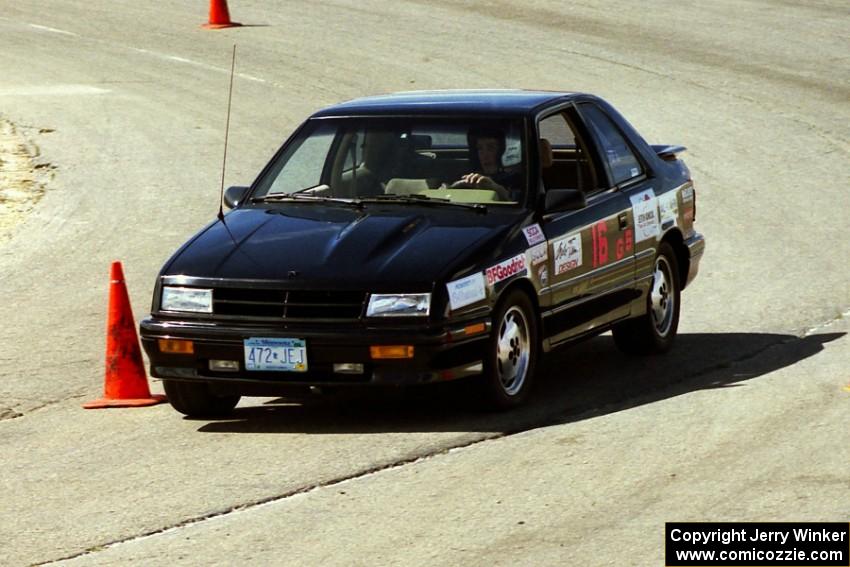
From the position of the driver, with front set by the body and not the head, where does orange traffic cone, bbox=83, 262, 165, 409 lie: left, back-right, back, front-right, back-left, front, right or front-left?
front-right

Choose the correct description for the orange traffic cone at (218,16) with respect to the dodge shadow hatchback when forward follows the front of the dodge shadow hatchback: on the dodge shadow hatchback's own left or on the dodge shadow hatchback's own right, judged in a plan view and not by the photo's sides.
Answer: on the dodge shadow hatchback's own right

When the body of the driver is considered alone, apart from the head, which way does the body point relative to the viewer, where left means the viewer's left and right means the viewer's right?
facing the viewer and to the left of the viewer

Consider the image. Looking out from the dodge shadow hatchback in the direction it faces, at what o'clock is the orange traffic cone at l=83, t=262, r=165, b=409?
The orange traffic cone is roughly at 2 o'clock from the dodge shadow hatchback.

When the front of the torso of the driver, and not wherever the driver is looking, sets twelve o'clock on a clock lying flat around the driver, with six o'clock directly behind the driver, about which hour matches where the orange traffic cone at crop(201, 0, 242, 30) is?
The orange traffic cone is roughly at 4 o'clock from the driver.

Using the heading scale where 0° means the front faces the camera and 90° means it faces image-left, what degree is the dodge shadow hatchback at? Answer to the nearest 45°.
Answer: approximately 45°
